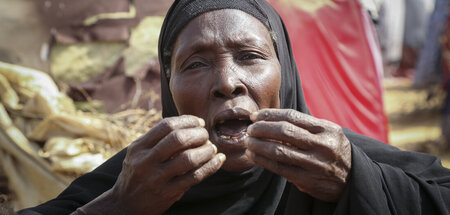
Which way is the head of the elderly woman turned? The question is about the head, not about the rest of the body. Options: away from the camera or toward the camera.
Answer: toward the camera

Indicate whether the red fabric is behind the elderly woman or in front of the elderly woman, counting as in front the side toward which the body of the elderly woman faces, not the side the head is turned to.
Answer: behind

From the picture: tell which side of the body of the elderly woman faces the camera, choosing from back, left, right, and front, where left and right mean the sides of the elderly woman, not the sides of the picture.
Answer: front
